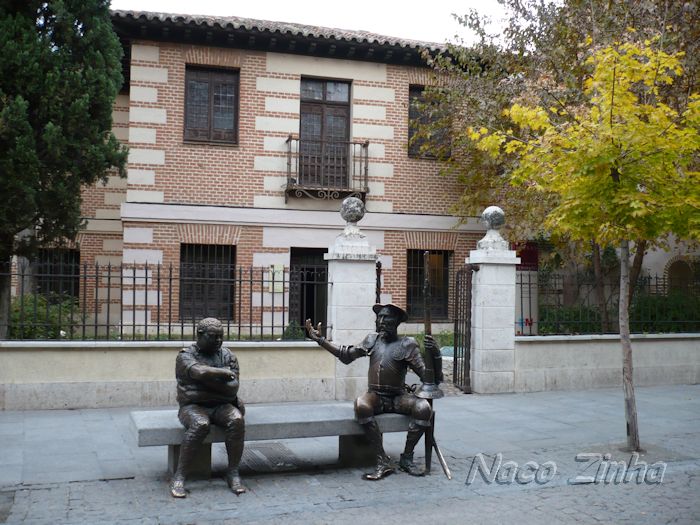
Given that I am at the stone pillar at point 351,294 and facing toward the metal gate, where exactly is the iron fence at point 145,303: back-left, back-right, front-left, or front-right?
back-left

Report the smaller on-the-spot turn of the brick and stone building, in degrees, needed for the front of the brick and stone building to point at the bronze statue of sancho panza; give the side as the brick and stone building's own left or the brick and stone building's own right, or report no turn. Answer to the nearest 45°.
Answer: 0° — it already faces it

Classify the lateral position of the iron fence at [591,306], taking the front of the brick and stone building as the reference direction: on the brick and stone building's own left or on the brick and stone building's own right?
on the brick and stone building's own left

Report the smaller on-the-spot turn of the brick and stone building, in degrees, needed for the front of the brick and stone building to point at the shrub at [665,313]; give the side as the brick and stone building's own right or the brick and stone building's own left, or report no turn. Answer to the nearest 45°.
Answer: approximately 45° to the brick and stone building's own left

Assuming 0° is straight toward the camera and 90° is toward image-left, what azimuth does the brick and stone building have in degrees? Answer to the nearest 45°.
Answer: approximately 0°

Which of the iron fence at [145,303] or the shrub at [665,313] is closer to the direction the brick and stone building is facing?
the iron fence

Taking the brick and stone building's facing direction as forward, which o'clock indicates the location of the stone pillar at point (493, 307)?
The stone pillar is roughly at 11 o'clock from the brick and stone building.

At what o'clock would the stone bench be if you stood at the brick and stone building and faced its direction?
The stone bench is roughly at 12 o'clock from the brick and stone building.
